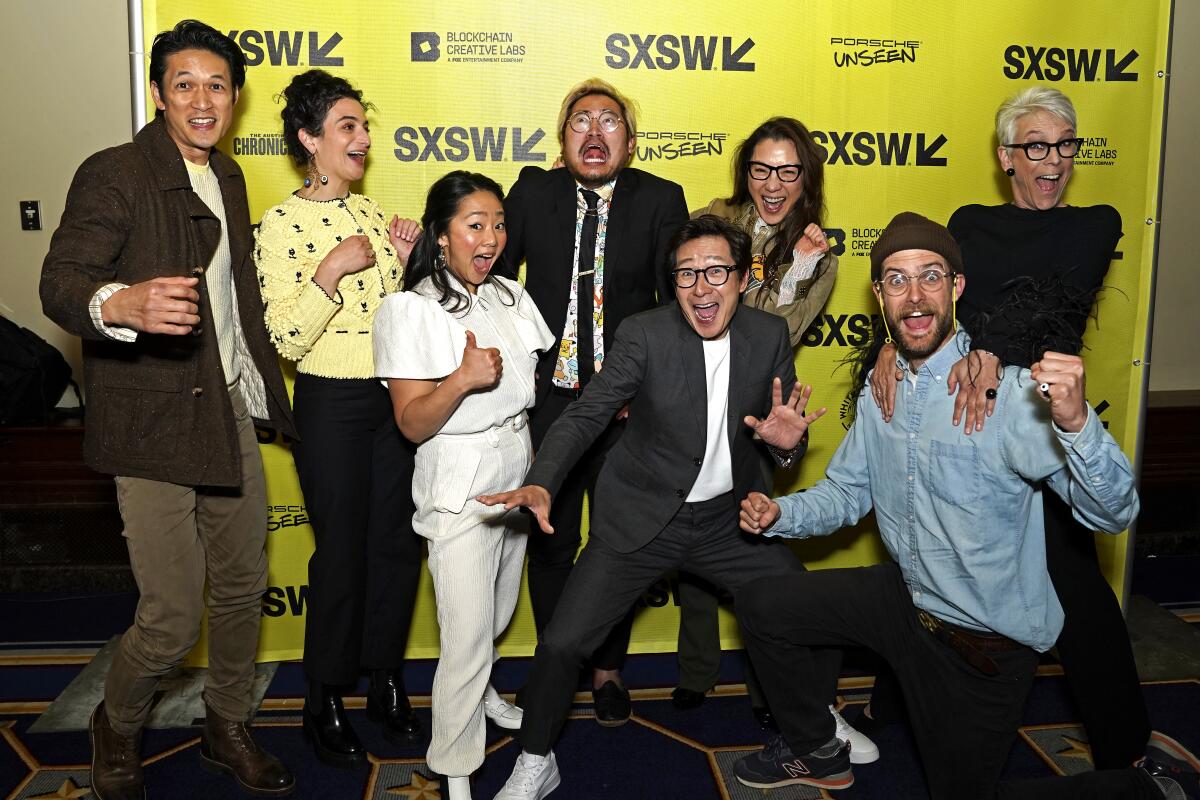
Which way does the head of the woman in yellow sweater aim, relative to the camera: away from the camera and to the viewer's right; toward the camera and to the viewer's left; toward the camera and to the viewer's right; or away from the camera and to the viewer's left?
toward the camera and to the viewer's right

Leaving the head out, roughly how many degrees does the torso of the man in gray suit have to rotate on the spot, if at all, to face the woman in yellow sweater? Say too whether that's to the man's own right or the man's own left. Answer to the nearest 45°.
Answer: approximately 90° to the man's own right

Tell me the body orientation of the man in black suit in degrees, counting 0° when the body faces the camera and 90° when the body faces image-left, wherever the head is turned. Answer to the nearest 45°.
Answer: approximately 0°

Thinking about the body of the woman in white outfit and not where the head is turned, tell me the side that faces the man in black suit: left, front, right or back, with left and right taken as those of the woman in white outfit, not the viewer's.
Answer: left

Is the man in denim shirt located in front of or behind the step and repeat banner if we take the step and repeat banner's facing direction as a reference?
in front
